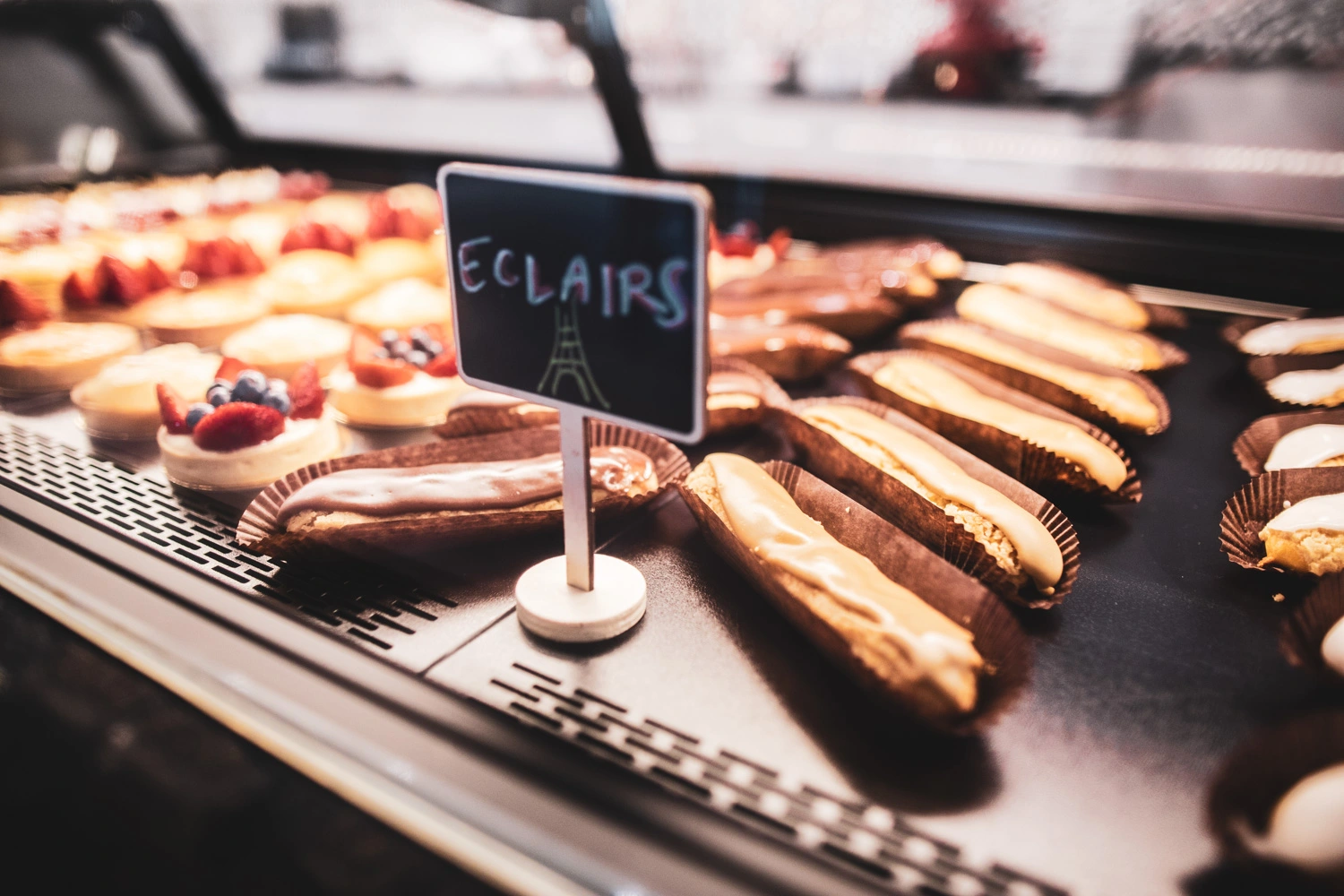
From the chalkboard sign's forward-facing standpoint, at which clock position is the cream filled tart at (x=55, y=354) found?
The cream filled tart is roughly at 3 o'clock from the chalkboard sign.

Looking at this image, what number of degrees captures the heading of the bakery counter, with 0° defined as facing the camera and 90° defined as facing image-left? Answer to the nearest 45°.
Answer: approximately 45°

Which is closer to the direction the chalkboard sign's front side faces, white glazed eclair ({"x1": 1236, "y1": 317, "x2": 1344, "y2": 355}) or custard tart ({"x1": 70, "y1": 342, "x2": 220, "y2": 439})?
the custard tart

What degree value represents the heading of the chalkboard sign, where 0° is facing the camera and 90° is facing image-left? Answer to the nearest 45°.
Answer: approximately 45°

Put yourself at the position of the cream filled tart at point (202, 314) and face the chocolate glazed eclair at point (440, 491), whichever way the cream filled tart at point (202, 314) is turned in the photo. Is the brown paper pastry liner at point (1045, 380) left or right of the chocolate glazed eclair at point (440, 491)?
left
